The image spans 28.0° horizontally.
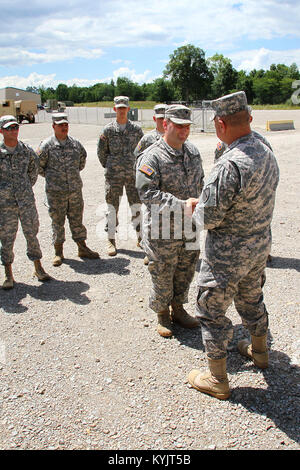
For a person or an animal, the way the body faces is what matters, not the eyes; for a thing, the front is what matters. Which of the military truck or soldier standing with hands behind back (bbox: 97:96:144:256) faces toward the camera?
the soldier standing with hands behind back

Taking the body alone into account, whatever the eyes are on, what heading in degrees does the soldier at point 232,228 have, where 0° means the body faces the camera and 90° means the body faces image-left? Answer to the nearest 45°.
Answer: approximately 135°

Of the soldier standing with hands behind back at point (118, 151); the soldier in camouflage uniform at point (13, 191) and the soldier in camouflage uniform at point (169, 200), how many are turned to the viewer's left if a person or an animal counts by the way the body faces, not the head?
0

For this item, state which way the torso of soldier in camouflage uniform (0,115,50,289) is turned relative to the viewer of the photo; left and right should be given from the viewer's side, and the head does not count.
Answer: facing the viewer

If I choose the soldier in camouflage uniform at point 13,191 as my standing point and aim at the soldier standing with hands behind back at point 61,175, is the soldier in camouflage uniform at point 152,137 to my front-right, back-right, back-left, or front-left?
front-right

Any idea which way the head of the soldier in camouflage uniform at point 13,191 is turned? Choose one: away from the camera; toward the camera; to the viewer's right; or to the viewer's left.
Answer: toward the camera

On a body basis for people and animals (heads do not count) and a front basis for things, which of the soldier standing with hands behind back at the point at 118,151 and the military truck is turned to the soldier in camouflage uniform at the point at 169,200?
the soldier standing with hands behind back

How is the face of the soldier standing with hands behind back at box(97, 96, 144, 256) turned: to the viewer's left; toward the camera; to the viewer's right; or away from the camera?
toward the camera

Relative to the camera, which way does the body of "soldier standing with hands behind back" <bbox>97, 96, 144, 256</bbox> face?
toward the camera

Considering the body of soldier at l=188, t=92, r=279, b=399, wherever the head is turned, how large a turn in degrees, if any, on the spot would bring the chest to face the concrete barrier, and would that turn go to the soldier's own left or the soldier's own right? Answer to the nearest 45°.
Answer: approximately 45° to the soldier's own right
